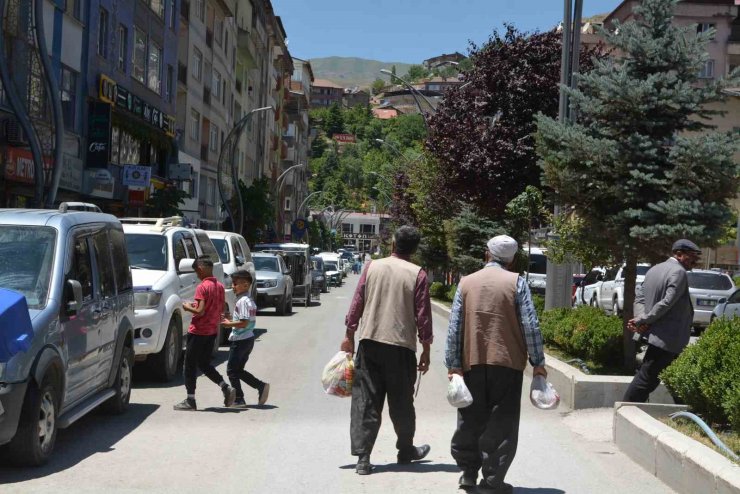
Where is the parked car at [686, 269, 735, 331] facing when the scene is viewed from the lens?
facing away from the viewer

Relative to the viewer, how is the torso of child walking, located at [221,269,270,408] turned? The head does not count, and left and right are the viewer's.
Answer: facing to the left of the viewer

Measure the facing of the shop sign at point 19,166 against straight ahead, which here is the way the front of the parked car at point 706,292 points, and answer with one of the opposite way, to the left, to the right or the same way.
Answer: to the right

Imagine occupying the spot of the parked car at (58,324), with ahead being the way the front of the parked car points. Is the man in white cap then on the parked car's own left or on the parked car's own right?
on the parked car's own left

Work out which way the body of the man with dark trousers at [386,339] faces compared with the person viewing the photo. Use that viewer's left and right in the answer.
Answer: facing away from the viewer

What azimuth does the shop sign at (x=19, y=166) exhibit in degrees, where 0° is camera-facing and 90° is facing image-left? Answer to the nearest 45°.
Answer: approximately 315°
